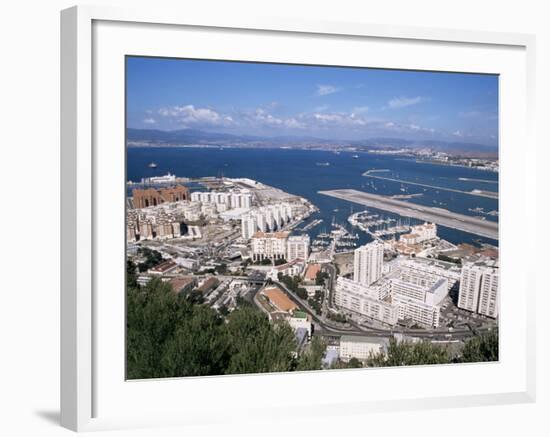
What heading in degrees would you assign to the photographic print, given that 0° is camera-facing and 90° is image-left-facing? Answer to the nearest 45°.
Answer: approximately 315°
